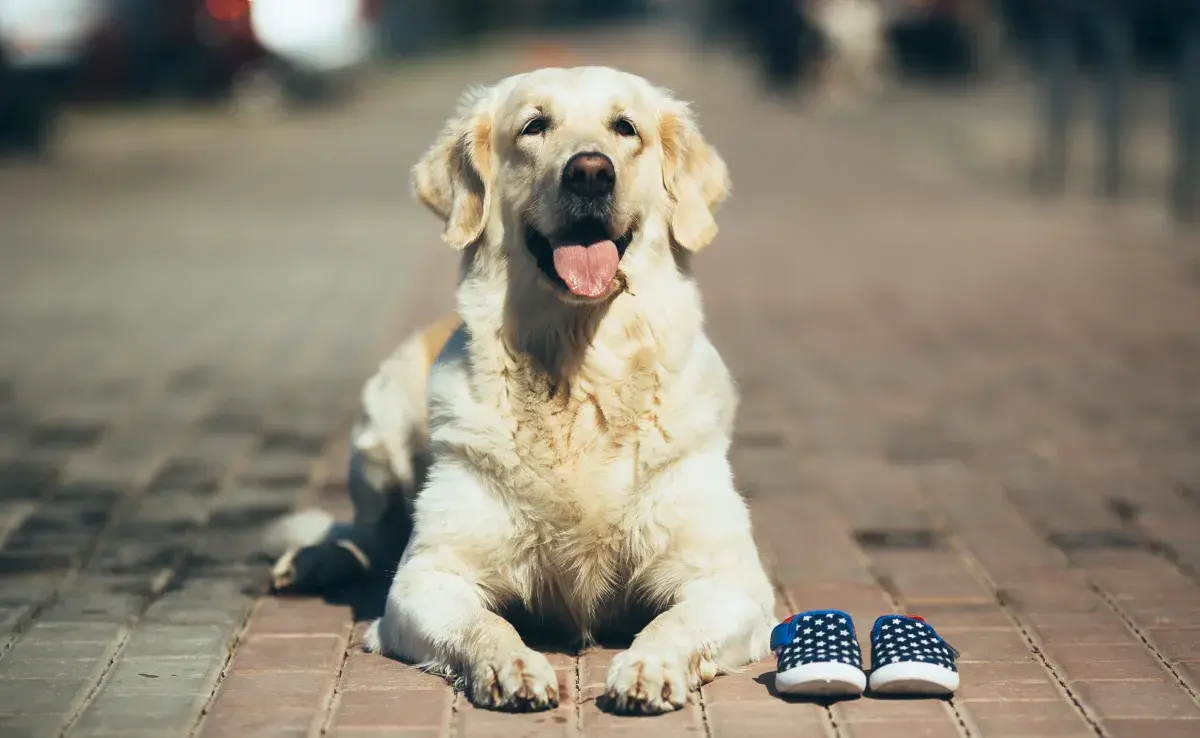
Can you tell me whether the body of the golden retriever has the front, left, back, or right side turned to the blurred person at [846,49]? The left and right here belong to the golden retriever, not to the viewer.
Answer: back

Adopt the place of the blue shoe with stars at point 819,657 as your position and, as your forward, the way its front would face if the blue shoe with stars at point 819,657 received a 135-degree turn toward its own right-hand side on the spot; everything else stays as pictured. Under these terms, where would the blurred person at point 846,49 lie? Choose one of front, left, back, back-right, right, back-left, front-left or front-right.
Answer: front-right

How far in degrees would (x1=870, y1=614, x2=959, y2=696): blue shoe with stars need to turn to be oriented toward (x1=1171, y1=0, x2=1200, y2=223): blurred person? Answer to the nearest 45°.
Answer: approximately 180°

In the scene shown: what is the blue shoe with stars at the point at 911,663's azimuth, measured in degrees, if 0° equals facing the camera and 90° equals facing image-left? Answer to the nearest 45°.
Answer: approximately 0°

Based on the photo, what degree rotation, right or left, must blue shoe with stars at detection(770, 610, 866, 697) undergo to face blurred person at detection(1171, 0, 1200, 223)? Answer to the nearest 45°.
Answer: approximately 180°

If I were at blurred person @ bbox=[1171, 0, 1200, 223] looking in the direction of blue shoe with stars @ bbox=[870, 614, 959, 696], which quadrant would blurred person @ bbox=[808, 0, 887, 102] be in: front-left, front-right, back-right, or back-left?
back-right

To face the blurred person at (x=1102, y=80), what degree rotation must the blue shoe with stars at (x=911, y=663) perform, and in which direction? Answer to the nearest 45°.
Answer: approximately 180°

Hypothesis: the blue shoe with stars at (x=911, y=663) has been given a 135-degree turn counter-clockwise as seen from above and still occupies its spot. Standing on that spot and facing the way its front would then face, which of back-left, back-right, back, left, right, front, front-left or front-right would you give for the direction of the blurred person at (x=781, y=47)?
front-left

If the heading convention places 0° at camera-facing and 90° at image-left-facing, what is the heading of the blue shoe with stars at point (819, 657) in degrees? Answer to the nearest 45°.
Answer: approximately 0°

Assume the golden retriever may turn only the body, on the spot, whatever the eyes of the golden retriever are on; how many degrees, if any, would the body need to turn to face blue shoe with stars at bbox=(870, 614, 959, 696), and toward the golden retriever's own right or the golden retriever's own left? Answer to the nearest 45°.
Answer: approximately 45° to the golden retriever's own left

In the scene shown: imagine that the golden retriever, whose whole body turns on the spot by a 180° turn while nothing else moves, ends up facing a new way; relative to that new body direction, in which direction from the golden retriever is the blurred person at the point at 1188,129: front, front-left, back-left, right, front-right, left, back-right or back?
front-right

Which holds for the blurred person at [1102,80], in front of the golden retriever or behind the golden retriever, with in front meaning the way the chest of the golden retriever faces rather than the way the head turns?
behind
